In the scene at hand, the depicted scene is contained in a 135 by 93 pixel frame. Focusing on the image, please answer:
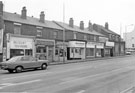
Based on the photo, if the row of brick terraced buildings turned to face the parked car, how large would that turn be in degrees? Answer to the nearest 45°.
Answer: approximately 45° to its right

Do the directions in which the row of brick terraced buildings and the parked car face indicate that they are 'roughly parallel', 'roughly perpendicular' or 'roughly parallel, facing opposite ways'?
roughly perpendicular
